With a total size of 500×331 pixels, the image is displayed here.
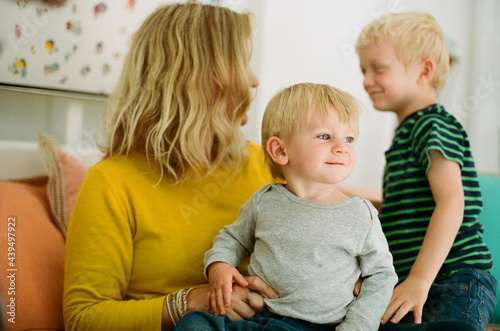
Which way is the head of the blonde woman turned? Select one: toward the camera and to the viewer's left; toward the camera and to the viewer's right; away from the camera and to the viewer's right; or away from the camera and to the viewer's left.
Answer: away from the camera and to the viewer's right

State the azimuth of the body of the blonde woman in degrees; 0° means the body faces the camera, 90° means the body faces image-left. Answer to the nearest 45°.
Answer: approximately 315°

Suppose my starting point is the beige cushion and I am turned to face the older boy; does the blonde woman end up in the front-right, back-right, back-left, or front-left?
front-right

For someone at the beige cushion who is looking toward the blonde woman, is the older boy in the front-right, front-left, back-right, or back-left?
front-left

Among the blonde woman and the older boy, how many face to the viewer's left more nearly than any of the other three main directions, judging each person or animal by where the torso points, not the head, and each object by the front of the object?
1

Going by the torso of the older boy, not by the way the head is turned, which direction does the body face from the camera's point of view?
to the viewer's left

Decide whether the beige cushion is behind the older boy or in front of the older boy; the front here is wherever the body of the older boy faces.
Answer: in front
